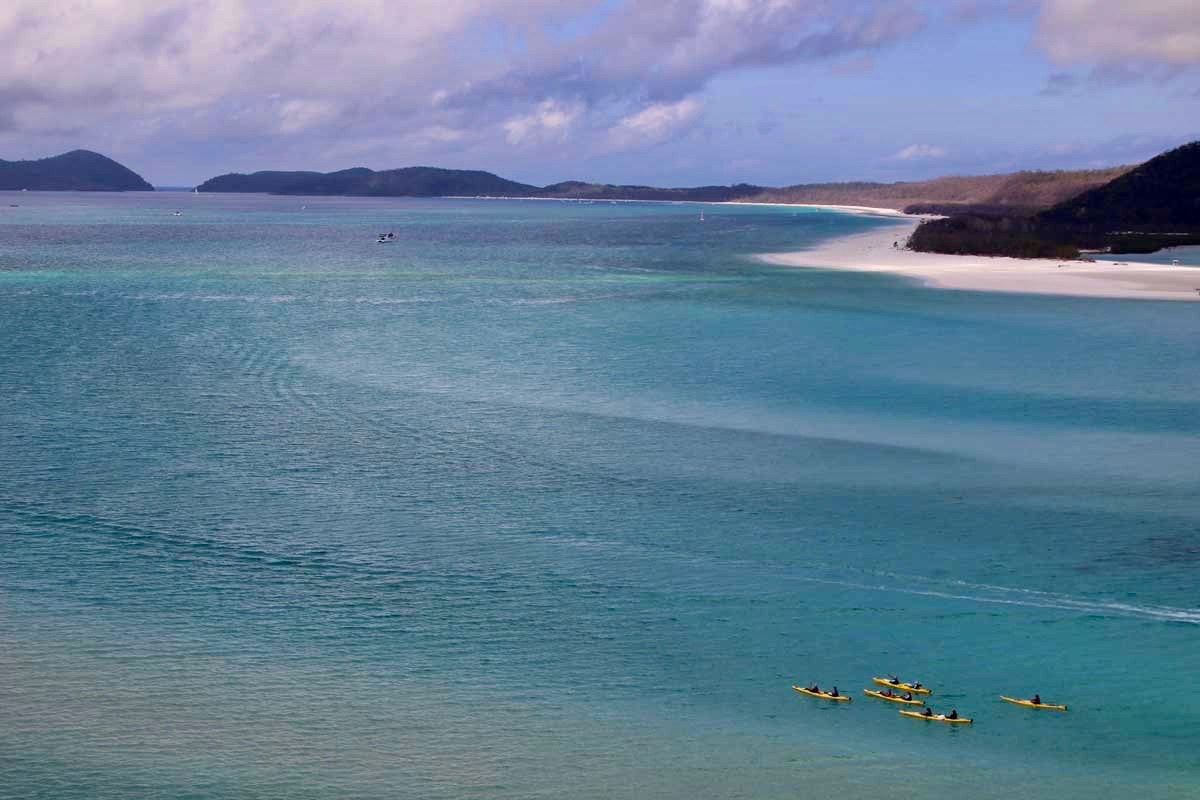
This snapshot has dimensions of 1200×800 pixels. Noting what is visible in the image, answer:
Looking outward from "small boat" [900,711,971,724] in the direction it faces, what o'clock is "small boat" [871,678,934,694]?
"small boat" [871,678,934,694] is roughly at 2 o'clock from "small boat" [900,711,971,724].

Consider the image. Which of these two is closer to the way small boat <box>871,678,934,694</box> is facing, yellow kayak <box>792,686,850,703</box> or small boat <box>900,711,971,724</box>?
the yellow kayak

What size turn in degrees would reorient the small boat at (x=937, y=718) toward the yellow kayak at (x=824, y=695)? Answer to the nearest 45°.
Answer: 0° — it already faces it

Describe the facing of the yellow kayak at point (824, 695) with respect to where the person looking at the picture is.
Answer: facing to the left of the viewer

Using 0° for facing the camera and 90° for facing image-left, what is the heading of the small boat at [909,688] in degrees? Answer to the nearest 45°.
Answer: approximately 90°

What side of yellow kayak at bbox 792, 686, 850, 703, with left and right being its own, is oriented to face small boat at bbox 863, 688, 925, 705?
back

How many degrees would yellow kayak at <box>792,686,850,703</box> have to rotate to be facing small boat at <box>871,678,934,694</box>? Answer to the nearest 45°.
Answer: approximately 180°

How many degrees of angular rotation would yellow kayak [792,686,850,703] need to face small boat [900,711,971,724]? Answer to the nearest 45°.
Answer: approximately 180°

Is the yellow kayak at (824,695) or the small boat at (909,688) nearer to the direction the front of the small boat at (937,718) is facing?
the yellow kayak

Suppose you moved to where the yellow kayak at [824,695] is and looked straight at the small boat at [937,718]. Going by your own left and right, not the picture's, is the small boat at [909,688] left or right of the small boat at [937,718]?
left

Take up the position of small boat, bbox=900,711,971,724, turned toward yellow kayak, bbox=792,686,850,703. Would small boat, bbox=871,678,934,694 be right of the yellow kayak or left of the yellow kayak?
right

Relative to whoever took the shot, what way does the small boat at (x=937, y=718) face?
facing to the left of the viewer
